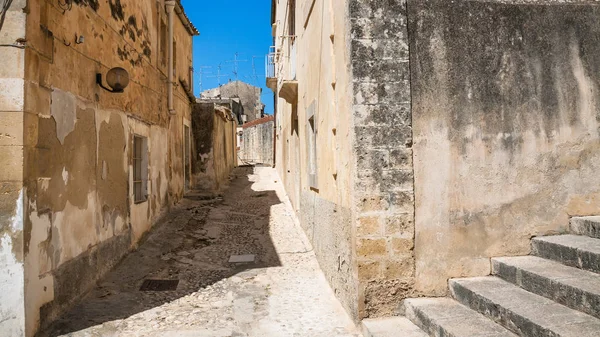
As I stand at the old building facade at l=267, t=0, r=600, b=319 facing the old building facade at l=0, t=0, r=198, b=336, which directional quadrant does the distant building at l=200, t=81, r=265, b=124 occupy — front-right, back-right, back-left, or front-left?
front-right

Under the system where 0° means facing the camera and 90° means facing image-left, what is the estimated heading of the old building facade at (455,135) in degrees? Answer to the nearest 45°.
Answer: approximately 90°

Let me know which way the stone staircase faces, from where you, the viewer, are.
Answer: facing the viewer and to the left of the viewer

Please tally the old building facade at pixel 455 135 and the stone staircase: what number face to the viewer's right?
0

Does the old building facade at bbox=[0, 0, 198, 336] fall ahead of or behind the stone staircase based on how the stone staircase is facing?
ahead

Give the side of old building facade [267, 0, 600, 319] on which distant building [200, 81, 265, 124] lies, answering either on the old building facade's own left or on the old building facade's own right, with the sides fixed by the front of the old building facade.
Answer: on the old building facade's own right

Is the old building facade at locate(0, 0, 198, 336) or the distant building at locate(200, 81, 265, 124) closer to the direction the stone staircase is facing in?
the old building facade

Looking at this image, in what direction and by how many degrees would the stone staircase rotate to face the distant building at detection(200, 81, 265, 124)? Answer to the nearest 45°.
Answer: approximately 90° to its right

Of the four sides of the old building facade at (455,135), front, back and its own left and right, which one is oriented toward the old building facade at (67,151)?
right

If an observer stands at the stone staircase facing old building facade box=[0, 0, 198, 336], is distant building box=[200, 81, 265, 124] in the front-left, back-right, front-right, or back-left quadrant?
front-right
